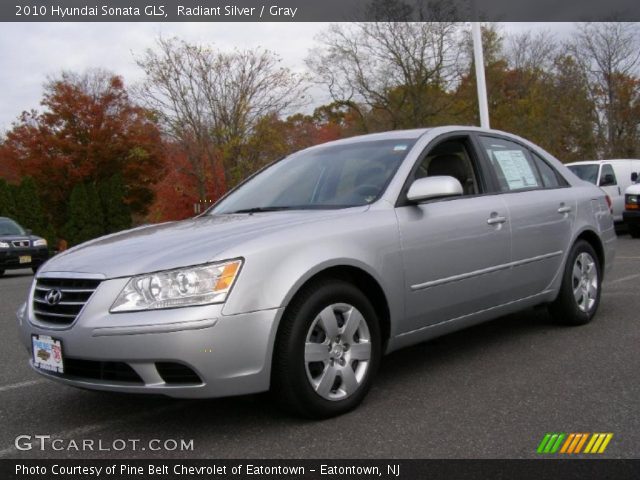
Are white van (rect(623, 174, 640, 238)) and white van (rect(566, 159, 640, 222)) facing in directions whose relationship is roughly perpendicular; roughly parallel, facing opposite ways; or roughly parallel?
roughly parallel

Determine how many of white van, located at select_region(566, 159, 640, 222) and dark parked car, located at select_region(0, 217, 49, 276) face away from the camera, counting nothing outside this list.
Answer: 0

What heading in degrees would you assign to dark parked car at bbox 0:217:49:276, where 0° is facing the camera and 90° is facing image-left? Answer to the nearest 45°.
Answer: approximately 315°

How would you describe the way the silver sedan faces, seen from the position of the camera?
facing the viewer and to the left of the viewer

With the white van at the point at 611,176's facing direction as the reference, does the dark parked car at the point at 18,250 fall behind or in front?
in front

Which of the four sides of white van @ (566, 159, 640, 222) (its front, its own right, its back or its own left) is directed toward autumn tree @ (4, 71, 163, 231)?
right

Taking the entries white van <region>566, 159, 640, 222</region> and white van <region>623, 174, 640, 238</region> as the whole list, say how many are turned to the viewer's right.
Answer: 0

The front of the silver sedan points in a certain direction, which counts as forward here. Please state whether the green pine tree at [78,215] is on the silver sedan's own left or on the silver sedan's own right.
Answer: on the silver sedan's own right

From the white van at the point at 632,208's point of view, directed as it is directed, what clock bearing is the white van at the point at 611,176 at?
the white van at the point at 611,176 is roughly at 4 o'clock from the white van at the point at 632,208.

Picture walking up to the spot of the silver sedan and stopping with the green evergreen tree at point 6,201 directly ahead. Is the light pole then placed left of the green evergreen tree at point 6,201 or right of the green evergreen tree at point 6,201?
right

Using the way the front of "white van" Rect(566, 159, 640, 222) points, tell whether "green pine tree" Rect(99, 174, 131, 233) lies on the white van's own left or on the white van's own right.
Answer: on the white van's own right
